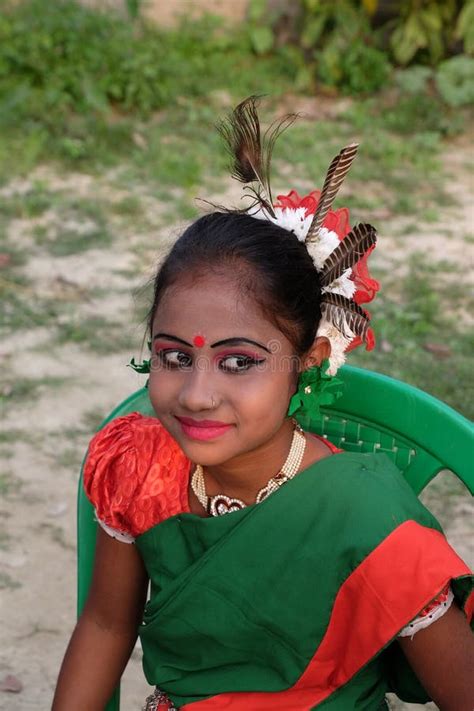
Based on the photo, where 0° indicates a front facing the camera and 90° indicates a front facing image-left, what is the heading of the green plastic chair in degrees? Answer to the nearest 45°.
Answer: approximately 45°

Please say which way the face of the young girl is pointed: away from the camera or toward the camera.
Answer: toward the camera
